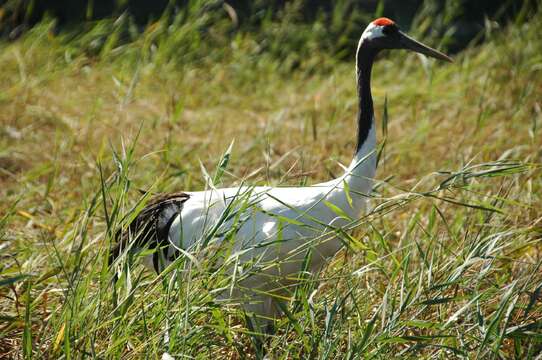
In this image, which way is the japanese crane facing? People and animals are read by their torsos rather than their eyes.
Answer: to the viewer's right
